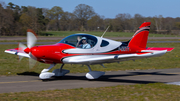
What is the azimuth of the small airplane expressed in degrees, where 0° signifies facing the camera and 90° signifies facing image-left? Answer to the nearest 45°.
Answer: approximately 45°
